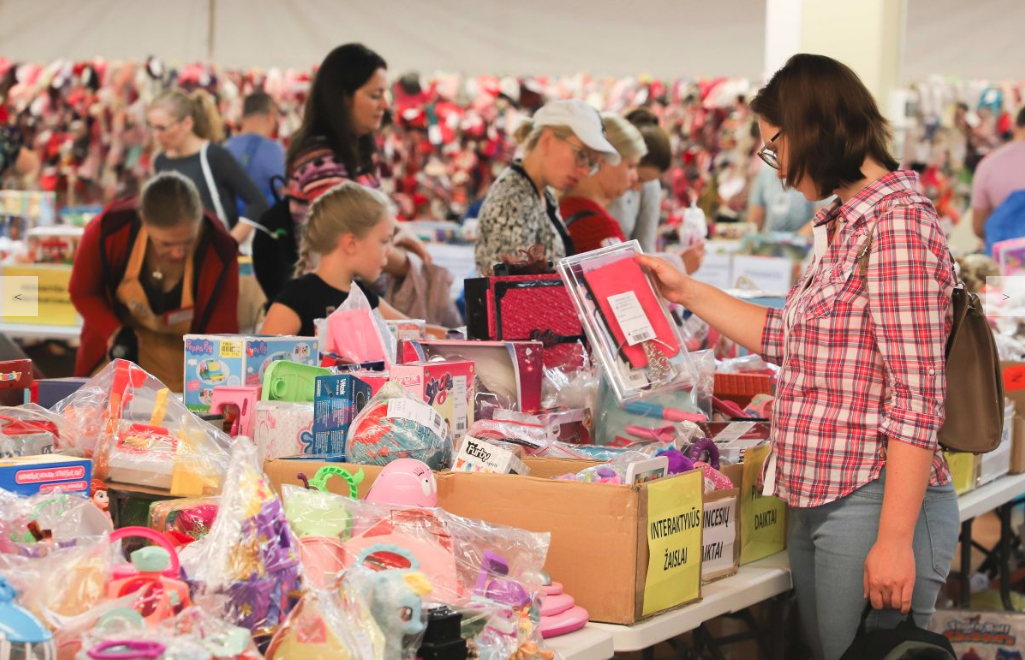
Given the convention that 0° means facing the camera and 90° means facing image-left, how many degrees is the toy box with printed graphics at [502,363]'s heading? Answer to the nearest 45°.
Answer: approximately 0°

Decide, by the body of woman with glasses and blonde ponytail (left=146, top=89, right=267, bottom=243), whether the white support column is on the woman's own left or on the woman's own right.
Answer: on the woman's own left

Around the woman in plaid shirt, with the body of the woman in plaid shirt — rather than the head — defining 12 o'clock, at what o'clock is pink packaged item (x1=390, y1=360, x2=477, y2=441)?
The pink packaged item is roughly at 12 o'clock from the woman in plaid shirt.

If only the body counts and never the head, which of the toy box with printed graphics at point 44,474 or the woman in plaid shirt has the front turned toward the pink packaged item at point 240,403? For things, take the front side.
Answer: the woman in plaid shirt

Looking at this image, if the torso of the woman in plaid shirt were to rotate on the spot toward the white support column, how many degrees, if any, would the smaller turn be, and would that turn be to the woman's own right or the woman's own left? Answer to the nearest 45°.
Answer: approximately 90° to the woman's own right

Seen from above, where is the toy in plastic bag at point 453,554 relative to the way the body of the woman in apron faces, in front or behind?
in front

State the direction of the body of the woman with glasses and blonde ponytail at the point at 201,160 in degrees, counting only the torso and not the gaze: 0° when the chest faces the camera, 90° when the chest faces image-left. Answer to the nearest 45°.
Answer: approximately 45°

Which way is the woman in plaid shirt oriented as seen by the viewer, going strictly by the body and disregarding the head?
to the viewer's left

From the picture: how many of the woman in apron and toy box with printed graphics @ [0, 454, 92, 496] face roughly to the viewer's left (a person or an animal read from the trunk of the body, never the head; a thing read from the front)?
0

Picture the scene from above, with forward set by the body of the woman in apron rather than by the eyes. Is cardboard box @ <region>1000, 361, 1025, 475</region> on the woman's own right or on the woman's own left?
on the woman's own left

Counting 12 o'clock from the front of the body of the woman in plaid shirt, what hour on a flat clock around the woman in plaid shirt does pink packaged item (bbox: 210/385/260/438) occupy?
The pink packaged item is roughly at 12 o'clock from the woman in plaid shirt.
